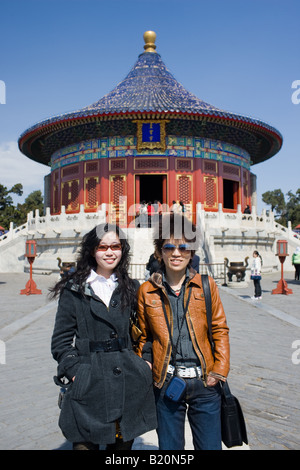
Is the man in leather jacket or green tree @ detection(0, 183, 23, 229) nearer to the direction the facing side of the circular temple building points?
the man in leather jacket

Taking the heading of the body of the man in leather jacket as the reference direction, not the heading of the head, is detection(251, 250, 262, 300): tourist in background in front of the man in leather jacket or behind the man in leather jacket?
behind

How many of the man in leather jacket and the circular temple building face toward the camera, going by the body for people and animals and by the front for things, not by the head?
2

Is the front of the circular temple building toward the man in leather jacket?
yes

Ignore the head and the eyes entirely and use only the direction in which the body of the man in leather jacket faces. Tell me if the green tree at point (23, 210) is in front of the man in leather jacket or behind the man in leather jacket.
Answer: behind

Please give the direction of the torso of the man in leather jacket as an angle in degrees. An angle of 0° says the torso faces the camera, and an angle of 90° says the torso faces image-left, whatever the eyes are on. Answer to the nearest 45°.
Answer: approximately 0°

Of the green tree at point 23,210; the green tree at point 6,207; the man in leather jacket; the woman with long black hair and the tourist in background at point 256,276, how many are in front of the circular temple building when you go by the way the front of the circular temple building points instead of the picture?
3

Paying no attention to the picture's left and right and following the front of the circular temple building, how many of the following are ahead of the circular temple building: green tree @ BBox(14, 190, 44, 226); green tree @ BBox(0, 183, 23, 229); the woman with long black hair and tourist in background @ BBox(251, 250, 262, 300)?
2

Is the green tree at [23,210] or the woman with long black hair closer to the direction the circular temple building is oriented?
the woman with long black hair
